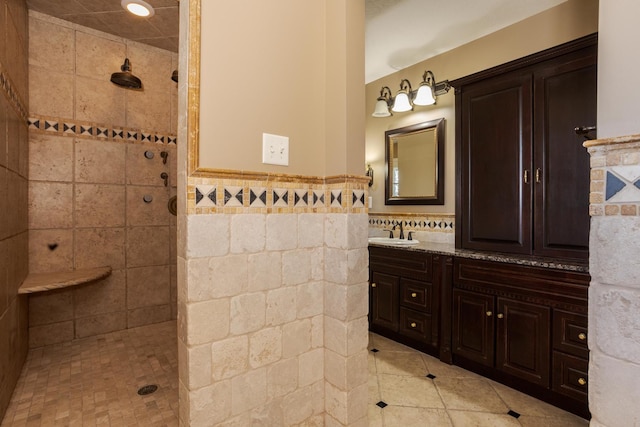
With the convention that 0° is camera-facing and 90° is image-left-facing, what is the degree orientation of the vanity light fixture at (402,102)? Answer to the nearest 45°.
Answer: approximately 45°

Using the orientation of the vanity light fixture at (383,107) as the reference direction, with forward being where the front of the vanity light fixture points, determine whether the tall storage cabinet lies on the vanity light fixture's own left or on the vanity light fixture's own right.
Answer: on the vanity light fixture's own left

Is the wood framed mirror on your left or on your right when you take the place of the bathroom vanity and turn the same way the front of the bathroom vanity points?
on your right

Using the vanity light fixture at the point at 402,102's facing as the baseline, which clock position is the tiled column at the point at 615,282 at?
The tiled column is roughly at 10 o'clock from the vanity light fixture.

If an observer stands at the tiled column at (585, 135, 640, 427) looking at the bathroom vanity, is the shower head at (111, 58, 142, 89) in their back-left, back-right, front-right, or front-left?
front-left

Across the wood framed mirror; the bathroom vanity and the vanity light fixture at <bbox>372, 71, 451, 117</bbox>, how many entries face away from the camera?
0

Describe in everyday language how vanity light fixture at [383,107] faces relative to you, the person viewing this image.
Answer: facing the viewer and to the left of the viewer

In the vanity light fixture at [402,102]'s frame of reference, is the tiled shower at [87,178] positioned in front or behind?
in front

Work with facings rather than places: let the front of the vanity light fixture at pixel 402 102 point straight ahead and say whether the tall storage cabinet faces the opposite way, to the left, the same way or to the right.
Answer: the same way

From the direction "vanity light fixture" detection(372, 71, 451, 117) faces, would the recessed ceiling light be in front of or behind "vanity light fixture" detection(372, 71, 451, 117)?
in front
